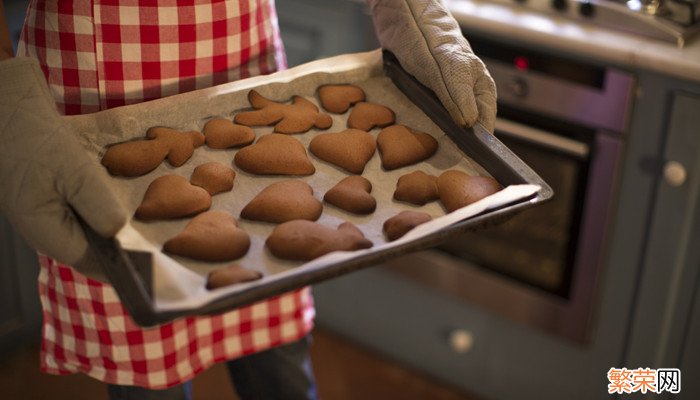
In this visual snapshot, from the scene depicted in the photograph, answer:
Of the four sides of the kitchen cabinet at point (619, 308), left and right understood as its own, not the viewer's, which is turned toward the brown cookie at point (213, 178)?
front

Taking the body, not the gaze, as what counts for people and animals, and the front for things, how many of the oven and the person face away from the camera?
0

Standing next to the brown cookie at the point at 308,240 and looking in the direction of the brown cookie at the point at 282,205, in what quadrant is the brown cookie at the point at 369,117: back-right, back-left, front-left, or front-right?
front-right

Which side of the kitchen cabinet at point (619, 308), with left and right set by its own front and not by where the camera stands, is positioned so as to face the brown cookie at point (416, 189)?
front

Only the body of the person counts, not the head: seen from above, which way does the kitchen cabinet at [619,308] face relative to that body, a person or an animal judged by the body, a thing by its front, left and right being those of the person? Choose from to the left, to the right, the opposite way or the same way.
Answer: to the right

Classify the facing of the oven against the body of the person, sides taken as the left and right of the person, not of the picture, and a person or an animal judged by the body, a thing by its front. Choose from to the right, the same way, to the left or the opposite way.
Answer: to the right

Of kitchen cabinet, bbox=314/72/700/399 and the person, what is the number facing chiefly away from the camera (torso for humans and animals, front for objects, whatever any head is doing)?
0

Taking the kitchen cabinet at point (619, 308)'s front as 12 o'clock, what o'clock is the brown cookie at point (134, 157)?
The brown cookie is roughly at 12 o'clock from the kitchen cabinet.

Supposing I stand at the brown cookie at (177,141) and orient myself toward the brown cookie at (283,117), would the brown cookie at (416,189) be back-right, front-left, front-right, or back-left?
front-right

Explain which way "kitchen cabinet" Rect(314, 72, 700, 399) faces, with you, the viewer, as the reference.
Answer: facing the viewer and to the left of the viewer

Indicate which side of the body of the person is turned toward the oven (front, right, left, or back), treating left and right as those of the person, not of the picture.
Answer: left

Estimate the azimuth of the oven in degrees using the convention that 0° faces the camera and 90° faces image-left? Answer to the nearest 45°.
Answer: approximately 45°

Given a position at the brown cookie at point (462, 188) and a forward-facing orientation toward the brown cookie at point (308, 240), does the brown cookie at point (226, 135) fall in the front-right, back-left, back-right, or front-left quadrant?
front-right

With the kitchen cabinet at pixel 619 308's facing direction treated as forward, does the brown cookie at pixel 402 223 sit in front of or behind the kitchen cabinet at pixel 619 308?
in front
